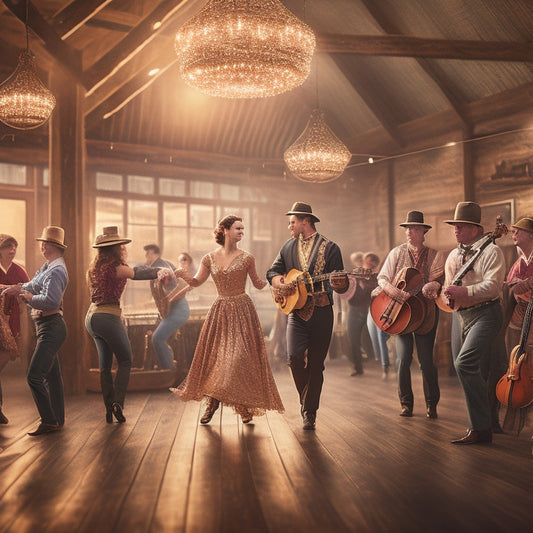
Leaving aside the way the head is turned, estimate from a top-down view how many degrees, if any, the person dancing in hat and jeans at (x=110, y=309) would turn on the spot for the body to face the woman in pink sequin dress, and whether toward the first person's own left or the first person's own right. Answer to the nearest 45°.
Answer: approximately 45° to the first person's own right

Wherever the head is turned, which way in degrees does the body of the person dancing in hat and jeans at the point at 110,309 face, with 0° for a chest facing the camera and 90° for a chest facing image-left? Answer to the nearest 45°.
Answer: approximately 225°

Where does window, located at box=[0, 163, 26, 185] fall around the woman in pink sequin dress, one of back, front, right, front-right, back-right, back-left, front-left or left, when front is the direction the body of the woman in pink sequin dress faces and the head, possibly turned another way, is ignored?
back-right

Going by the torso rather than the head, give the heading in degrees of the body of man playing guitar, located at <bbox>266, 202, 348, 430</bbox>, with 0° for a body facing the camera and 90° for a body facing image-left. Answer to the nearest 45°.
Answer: approximately 0°

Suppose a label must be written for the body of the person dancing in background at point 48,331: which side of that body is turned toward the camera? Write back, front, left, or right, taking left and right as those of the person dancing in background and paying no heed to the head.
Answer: left

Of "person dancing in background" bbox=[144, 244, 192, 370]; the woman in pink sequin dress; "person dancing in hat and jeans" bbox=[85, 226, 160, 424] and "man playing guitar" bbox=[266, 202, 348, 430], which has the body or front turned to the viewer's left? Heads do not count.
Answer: "person dancing in background" bbox=[144, 244, 192, 370]
